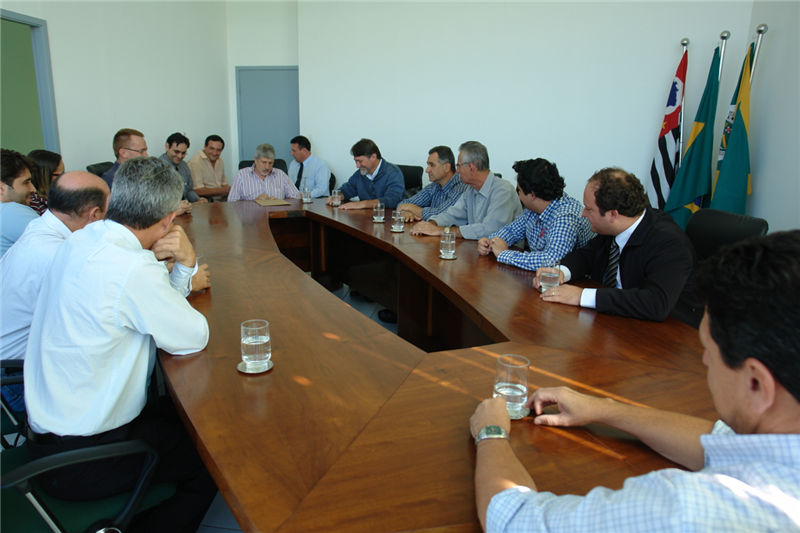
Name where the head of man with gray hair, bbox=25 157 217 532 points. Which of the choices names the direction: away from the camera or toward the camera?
away from the camera

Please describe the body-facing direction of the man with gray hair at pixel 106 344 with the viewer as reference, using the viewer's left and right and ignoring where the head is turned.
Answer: facing away from the viewer and to the right of the viewer

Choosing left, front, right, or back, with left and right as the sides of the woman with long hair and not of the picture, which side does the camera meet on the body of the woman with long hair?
right

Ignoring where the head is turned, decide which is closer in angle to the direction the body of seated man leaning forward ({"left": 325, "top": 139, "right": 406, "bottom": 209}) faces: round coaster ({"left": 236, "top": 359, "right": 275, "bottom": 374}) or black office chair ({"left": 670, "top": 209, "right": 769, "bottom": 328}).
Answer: the round coaster

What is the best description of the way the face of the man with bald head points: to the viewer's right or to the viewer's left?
to the viewer's right

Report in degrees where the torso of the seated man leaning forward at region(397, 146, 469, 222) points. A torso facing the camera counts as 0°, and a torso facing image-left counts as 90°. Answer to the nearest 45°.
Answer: approximately 45°

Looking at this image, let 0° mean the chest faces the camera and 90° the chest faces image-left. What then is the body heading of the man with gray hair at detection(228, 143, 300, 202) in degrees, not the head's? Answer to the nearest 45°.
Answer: approximately 0°

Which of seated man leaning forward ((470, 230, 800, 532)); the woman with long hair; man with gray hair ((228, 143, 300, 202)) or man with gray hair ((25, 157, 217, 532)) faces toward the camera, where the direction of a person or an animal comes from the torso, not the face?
man with gray hair ((228, 143, 300, 202))

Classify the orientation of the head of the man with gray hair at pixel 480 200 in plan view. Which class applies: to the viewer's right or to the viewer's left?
to the viewer's left

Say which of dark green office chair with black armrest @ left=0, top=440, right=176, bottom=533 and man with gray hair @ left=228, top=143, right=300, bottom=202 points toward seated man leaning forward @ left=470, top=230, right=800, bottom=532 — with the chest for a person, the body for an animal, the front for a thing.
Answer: the man with gray hair

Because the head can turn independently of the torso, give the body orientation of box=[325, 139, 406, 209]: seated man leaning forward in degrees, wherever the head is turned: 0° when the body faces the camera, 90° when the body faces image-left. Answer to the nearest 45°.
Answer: approximately 45°

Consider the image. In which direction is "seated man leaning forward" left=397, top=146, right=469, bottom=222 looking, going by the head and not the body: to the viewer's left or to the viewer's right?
to the viewer's left

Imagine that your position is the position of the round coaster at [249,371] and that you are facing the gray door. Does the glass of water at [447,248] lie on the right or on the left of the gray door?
right

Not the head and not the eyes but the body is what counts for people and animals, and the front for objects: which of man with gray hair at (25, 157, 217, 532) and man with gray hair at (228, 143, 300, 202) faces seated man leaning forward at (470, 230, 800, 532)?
man with gray hair at (228, 143, 300, 202)

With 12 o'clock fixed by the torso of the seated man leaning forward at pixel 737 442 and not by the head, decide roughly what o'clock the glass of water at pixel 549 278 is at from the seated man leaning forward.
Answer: The glass of water is roughly at 1 o'clock from the seated man leaning forward.
